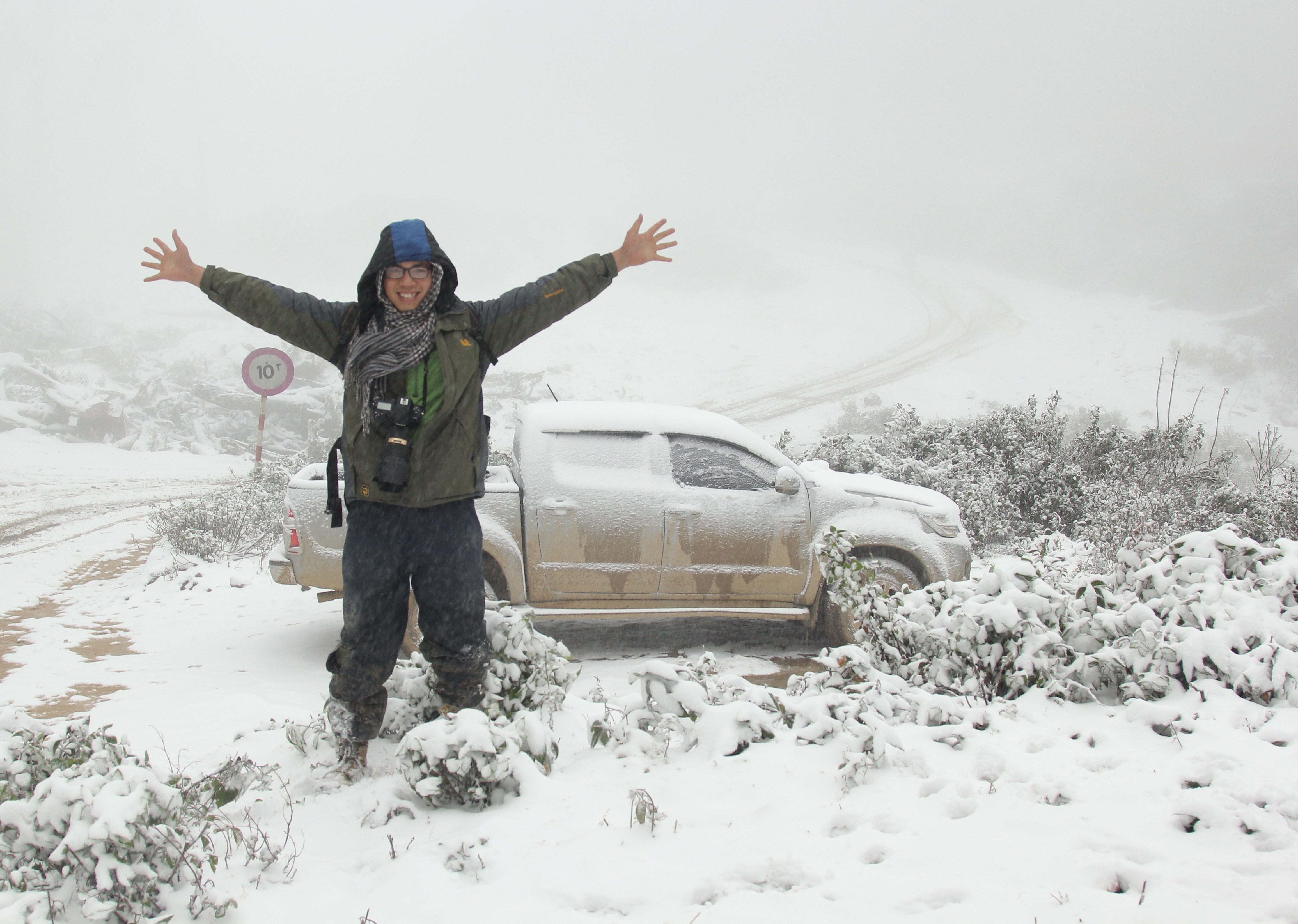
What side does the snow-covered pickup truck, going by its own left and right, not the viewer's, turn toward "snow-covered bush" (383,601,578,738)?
right

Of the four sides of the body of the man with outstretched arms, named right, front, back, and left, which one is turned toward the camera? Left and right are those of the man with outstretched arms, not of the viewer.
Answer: front

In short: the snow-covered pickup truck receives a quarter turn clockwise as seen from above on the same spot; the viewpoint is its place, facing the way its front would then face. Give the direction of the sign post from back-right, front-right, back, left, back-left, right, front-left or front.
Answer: back-right

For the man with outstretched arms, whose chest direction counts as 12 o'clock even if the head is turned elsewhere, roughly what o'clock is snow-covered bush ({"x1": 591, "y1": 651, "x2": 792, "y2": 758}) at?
The snow-covered bush is roughly at 9 o'clock from the man with outstretched arms.

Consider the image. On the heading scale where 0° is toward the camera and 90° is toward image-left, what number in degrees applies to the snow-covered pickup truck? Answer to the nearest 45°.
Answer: approximately 270°

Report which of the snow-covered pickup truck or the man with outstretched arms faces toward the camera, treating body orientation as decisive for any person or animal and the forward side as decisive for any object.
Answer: the man with outstretched arms

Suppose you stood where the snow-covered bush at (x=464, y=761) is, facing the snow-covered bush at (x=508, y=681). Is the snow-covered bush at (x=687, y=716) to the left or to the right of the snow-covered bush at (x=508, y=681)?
right

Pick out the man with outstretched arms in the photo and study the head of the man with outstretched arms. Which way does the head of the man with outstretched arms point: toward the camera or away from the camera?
toward the camera

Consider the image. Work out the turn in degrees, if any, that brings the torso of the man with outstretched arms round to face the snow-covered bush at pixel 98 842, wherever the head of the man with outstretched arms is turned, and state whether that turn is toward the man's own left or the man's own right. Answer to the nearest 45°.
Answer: approximately 45° to the man's own right

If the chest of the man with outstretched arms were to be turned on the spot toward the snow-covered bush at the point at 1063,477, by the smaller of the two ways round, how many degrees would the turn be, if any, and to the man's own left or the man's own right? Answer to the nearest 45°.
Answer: approximately 135° to the man's own left

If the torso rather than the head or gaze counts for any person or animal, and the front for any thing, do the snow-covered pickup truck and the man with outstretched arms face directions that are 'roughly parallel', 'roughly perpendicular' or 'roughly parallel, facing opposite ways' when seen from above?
roughly perpendicular

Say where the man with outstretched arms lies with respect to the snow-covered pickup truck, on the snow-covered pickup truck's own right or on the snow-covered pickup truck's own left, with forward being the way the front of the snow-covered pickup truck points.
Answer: on the snow-covered pickup truck's own right

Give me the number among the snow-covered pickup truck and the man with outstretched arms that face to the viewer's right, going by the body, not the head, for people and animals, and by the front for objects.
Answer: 1

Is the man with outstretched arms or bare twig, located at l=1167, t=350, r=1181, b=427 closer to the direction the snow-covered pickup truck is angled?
the bare twig
